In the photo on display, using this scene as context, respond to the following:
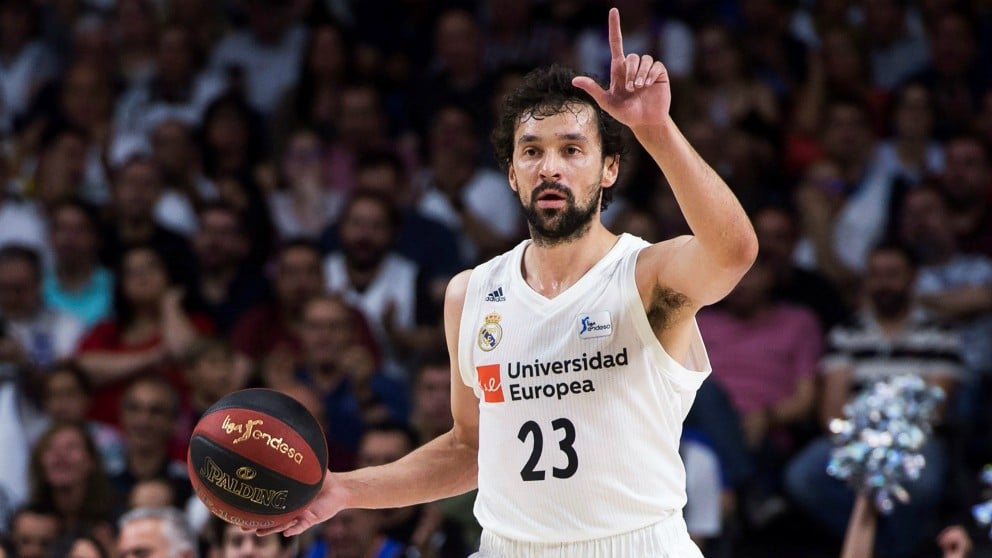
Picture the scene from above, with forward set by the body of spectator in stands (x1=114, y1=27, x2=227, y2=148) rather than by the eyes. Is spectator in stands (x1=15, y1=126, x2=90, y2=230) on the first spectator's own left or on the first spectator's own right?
on the first spectator's own right

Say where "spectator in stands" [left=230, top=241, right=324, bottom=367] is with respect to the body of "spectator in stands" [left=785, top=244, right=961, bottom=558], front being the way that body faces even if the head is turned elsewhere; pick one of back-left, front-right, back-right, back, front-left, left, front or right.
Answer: right

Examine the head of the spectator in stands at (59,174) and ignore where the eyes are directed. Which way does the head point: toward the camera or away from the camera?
toward the camera

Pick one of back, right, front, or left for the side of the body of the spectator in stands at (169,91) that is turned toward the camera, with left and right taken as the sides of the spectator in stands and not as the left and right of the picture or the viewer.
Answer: front

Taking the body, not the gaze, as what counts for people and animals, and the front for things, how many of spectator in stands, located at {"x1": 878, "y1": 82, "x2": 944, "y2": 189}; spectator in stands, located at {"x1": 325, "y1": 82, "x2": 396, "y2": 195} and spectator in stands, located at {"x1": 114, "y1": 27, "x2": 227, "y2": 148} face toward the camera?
3

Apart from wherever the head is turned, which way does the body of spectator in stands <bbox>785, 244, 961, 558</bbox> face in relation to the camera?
toward the camera

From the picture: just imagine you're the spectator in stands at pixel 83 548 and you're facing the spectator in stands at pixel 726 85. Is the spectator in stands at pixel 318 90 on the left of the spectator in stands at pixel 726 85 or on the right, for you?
left

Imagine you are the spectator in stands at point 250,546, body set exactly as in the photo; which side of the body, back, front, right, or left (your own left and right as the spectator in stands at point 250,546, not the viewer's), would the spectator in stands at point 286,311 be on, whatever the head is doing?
back

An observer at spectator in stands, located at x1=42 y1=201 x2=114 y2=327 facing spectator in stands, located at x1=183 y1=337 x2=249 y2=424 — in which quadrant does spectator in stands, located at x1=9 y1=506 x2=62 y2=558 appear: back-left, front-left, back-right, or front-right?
front-right

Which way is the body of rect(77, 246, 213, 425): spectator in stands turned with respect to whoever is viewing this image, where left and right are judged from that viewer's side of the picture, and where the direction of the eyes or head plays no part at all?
facing the viewer

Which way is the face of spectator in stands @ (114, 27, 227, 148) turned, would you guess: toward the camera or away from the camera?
toward the camera

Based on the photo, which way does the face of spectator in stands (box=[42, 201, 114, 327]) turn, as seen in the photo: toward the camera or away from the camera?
toward the camera

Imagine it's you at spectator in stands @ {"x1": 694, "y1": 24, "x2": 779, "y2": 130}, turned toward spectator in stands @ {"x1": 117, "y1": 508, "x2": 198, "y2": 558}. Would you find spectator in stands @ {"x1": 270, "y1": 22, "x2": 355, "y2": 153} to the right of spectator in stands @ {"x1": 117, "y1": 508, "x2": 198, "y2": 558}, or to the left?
right

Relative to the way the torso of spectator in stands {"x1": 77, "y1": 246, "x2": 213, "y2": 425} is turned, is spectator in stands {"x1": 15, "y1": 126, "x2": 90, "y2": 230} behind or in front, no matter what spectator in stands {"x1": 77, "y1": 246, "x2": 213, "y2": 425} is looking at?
behind

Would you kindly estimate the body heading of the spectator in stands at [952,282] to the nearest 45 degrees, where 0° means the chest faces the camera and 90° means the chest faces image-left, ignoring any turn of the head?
approximately 45°
